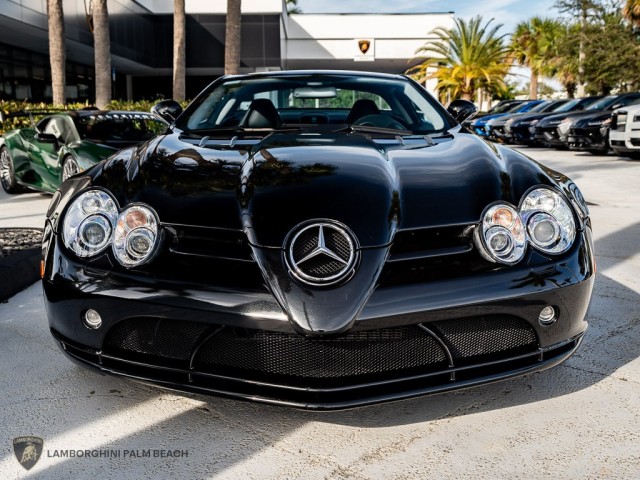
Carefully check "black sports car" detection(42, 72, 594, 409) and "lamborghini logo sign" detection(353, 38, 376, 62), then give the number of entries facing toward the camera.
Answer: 2

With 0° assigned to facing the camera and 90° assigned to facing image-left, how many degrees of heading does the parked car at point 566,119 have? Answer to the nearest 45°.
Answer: approximately 45°

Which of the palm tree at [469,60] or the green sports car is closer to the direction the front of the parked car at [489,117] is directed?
the green sports car

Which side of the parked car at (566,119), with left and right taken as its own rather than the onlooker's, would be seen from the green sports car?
front

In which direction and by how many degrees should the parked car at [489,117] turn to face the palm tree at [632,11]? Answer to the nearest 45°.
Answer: approximately 180°

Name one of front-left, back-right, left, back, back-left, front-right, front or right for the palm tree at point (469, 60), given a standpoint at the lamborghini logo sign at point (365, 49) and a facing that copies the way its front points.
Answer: front-left

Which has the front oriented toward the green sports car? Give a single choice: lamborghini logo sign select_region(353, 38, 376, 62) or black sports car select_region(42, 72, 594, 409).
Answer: the lamborghini logo sign

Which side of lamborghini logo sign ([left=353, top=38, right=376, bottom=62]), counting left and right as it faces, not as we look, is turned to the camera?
front

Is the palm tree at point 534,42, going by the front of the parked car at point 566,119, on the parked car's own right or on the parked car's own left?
on the parked car's own right

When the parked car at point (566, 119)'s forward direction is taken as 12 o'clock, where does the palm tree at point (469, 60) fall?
The palm tree is roughly at 4 o'clock from the parked car.

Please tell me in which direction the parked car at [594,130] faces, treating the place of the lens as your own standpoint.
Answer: facing the viewer and to the left of the viewer

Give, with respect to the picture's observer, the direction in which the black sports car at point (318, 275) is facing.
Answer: facing the viewer

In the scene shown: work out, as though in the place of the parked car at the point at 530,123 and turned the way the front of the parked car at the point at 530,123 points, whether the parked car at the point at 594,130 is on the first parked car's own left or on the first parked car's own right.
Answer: on the first parked car's own left
